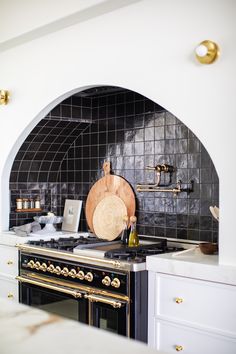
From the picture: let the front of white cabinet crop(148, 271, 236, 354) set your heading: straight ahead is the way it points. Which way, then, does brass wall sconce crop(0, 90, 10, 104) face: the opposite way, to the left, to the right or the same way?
the same way

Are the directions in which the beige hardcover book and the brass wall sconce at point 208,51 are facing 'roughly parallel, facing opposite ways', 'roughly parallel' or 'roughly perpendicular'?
roughly parallel

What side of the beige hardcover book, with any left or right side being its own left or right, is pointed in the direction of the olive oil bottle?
left

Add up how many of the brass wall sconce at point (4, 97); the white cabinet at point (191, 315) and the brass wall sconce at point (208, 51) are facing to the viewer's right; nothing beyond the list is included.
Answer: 0

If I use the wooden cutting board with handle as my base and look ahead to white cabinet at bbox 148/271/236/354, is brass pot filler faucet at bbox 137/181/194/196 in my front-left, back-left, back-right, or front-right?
front-left

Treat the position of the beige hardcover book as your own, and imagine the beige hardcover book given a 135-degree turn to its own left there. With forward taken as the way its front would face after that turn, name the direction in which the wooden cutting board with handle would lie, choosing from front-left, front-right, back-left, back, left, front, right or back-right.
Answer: front-right

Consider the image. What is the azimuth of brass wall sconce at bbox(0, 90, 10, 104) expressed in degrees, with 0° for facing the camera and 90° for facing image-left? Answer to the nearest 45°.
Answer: approximately 45°

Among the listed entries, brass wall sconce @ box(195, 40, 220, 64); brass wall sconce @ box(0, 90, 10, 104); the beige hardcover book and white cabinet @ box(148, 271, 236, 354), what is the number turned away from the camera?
0

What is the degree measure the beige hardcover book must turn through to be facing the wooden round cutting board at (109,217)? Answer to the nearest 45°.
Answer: approximately 90° to its left

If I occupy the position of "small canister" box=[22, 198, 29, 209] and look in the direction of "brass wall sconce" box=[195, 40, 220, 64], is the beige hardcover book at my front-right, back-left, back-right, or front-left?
front-left

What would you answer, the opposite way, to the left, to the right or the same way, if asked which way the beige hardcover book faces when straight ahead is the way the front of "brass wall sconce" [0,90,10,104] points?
the same way

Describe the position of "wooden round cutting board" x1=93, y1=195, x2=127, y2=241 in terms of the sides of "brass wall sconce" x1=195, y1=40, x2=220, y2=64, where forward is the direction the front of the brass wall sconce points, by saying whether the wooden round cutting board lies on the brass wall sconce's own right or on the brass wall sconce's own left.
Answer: on the brass wall sconce's own right

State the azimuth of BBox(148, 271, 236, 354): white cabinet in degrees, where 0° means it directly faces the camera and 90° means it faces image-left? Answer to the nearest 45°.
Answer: approximately 45°

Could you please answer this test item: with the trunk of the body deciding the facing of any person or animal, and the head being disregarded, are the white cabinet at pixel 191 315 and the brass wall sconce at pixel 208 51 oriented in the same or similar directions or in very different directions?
same or similar directions

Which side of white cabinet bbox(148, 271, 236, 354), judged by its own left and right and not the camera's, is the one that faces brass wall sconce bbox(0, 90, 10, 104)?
right

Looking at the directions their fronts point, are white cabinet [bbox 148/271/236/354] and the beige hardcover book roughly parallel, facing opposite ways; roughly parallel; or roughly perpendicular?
roughly parallel

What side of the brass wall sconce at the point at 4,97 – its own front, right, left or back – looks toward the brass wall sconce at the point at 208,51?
left
